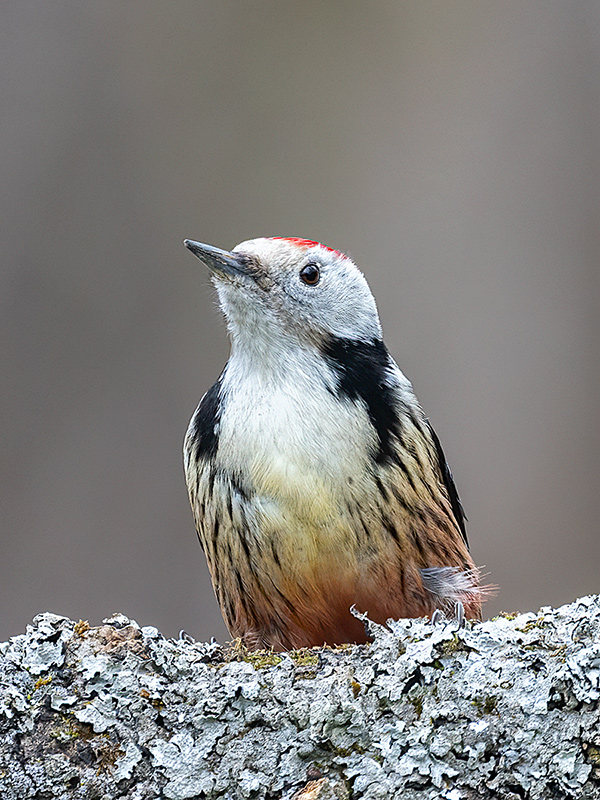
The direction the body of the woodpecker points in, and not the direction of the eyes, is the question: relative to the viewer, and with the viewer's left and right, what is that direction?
facing the viewer and to the left of the viewer
